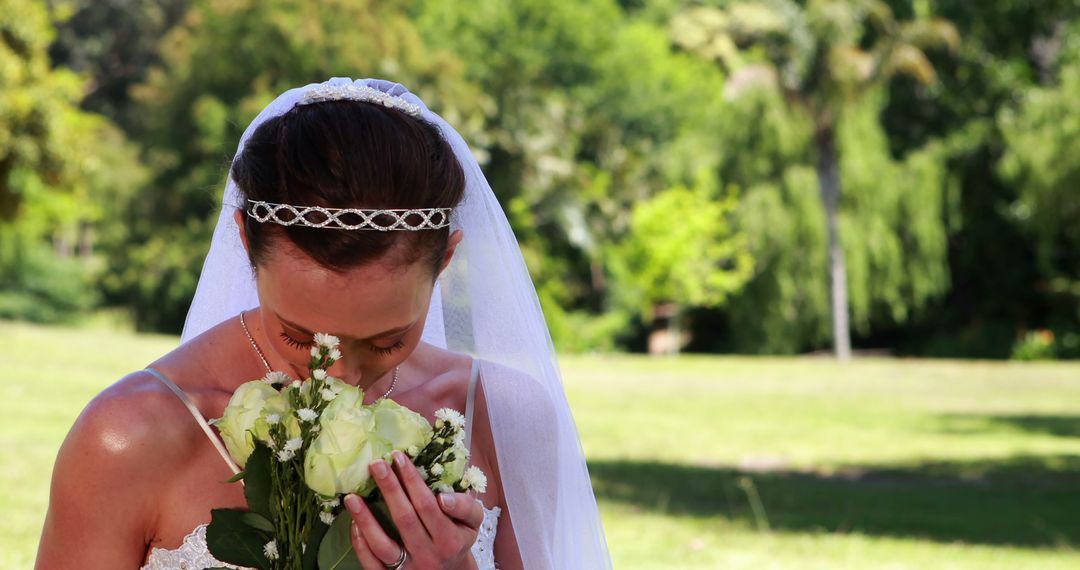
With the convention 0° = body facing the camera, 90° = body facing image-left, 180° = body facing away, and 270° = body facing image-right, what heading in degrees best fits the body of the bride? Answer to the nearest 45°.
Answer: approximately 0°

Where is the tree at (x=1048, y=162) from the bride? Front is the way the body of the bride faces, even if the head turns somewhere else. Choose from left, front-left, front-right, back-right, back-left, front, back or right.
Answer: back-left

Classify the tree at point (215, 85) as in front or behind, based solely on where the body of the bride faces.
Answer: behind

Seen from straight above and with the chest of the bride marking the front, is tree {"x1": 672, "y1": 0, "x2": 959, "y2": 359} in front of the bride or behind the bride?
behind

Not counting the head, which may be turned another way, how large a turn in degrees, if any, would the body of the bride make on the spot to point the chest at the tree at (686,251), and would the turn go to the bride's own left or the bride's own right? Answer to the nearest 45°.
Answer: approximately 180°
